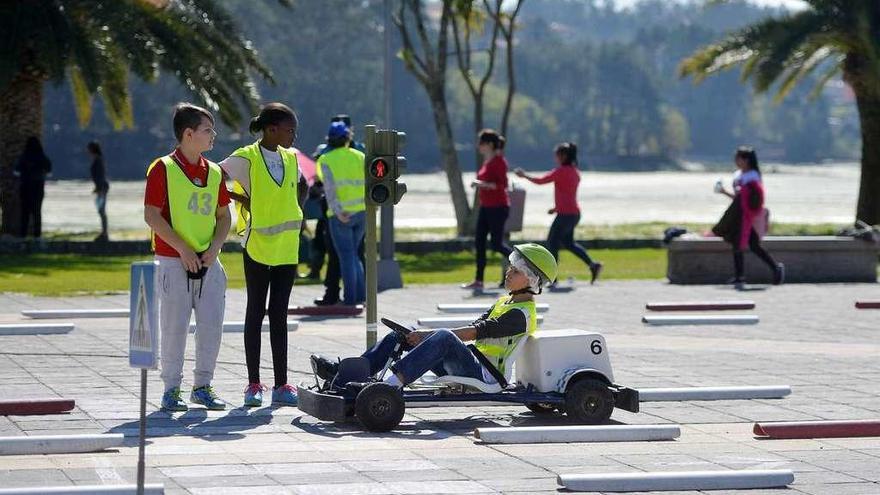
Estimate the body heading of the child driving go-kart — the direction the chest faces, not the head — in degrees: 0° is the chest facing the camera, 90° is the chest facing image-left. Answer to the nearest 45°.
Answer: approximately 90°

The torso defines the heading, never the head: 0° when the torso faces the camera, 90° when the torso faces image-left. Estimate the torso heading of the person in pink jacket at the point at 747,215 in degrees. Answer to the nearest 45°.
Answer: approximately 90°

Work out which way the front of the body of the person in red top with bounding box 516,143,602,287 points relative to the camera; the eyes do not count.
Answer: to the viewer's left

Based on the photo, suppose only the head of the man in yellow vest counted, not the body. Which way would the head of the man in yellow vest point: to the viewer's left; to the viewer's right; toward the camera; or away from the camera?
away from the camera

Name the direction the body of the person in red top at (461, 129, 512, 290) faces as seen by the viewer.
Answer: to the viewer's left

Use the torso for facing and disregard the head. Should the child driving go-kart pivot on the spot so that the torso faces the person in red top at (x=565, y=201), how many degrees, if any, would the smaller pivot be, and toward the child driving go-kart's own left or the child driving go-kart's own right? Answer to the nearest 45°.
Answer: approximately 90° to the child driving go-kart's own right

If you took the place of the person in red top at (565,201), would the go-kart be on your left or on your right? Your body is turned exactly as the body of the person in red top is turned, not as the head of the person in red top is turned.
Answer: on your left
